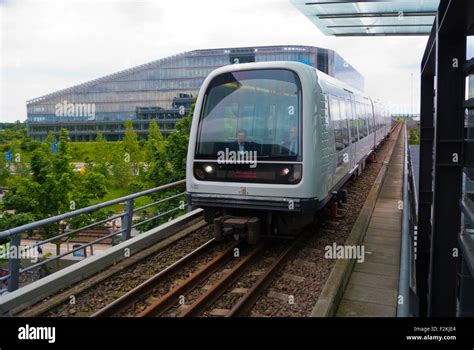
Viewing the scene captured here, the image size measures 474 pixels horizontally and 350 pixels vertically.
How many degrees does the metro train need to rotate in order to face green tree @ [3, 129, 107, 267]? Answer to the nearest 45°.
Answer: approximately 90° to its right

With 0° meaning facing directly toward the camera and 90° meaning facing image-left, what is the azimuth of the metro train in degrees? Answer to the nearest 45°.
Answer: approximately 45°

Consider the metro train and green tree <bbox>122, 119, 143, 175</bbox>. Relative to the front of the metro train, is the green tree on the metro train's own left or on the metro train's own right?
on the metro train's own right

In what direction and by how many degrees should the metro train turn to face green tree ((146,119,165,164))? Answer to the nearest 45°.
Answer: approximately 135° to its right

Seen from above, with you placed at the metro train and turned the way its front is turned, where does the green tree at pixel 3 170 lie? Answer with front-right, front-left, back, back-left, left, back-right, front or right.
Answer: right
